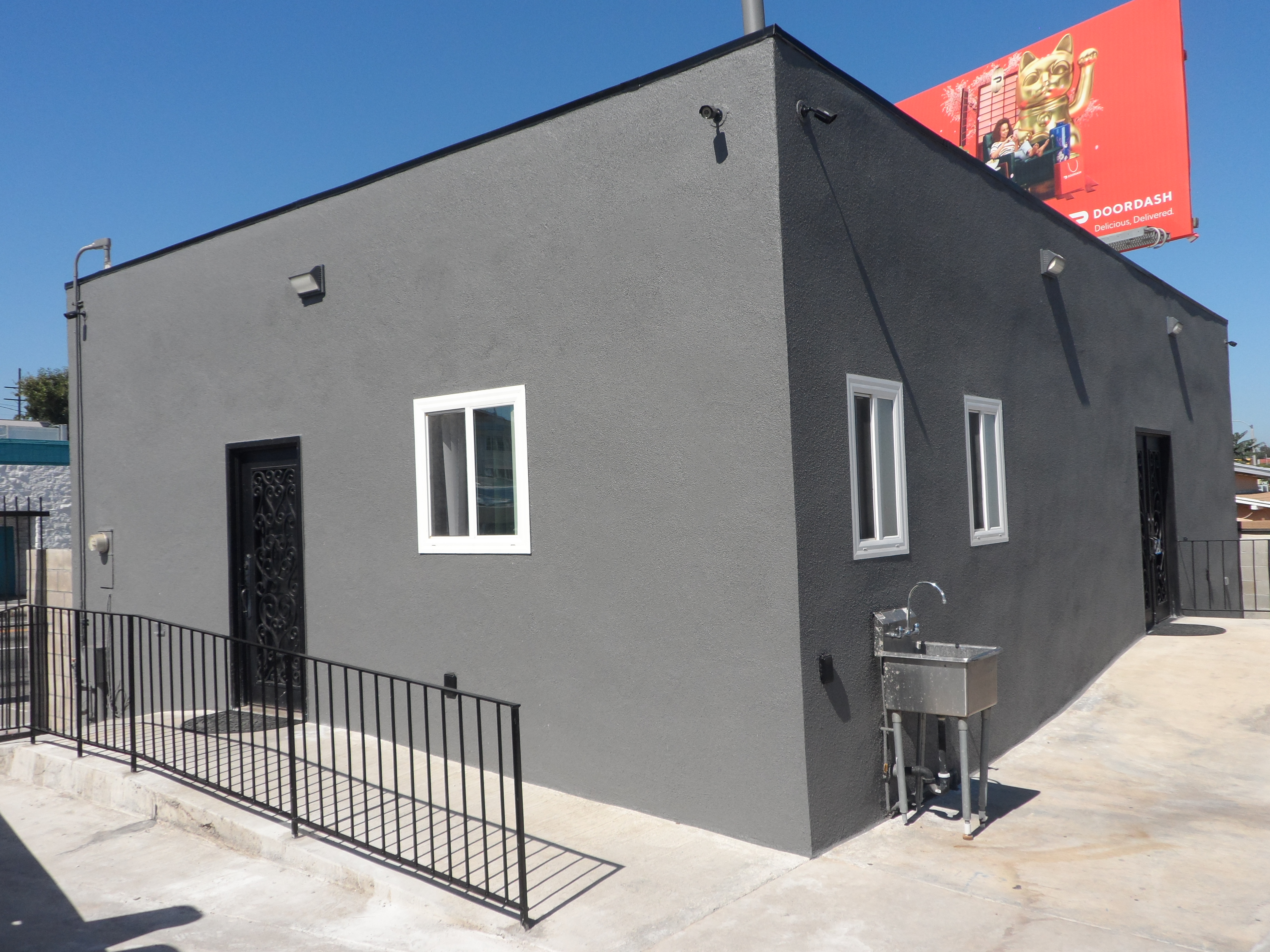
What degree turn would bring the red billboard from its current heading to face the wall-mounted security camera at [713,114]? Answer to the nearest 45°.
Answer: approximately 45° to its left

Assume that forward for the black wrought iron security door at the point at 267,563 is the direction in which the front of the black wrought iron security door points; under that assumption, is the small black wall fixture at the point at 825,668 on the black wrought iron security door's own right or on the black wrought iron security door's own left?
on the black wrought iron security door's own left

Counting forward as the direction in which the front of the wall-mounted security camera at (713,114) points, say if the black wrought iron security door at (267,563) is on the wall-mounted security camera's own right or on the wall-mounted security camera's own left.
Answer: on the wall-mounted security camera's own right

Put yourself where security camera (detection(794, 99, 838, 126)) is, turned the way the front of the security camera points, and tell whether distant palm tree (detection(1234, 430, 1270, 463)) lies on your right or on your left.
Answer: on your left

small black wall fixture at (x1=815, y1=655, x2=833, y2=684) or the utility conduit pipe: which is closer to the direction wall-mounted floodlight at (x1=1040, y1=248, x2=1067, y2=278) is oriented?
the small black wall fixture

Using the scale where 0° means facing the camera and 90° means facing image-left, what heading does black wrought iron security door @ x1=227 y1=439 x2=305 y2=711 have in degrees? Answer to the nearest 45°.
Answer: approximately 45°

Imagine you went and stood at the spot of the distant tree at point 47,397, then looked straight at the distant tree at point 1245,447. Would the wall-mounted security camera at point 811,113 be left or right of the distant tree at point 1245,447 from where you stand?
right

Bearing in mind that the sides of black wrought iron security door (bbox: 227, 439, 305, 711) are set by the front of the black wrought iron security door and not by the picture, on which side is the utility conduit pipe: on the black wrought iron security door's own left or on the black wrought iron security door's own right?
on the black wrought iron security door's own right

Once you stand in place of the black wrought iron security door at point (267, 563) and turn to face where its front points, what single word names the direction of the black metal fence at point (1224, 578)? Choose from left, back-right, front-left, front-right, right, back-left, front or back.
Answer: back-left
